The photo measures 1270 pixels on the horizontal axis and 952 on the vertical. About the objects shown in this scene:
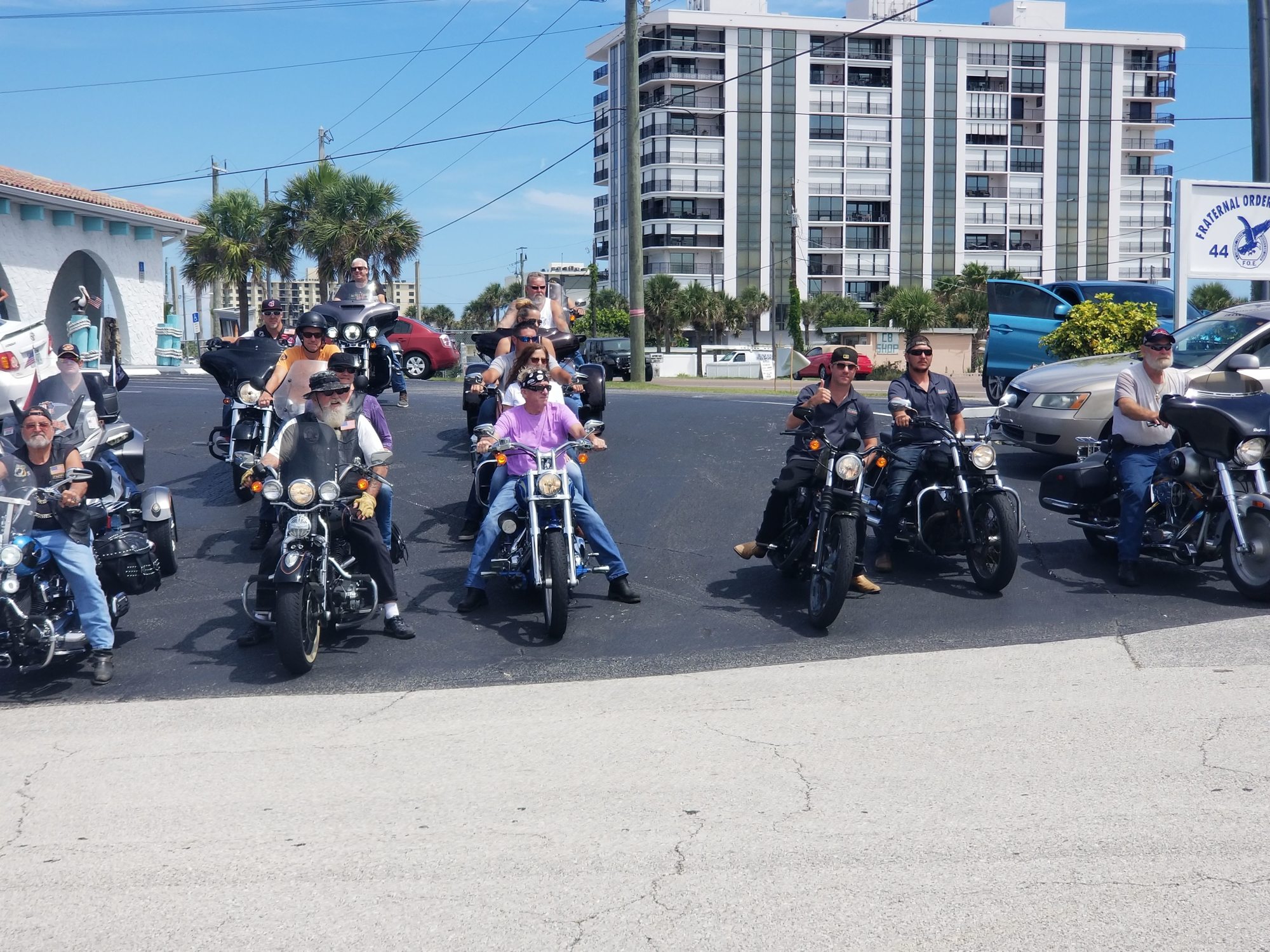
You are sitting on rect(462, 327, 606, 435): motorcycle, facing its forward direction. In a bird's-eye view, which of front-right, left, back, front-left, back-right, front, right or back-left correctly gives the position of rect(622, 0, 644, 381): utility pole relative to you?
back

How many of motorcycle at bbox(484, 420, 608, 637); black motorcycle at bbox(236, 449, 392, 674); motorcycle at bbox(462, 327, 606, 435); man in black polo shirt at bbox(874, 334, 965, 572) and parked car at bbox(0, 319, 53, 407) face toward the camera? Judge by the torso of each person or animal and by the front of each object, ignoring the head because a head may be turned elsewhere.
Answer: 4

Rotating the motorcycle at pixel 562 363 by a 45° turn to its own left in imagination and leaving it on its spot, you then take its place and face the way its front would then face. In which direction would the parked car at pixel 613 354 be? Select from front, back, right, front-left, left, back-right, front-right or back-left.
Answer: back-left

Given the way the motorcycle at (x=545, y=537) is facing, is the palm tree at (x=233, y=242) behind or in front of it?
behind

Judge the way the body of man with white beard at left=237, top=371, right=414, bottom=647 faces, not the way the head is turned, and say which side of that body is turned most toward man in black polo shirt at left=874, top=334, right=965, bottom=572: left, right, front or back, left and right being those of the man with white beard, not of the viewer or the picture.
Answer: left

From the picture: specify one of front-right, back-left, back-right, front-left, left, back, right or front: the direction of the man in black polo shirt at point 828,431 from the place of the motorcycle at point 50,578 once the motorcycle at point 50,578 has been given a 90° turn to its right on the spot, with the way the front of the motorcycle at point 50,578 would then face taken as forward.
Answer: back-right

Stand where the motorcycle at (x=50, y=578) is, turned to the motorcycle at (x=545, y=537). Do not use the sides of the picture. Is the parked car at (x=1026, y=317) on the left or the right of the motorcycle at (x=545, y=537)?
left

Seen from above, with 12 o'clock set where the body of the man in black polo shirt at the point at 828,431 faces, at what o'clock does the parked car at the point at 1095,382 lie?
The parked car is roughly at 7 o'clock from the man in black polo shirt.

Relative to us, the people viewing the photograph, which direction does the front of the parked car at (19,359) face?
facing away from the viewer and to the left of the viewer

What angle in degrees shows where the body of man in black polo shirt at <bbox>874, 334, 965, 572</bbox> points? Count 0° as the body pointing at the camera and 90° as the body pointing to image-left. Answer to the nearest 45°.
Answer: approximately 0°

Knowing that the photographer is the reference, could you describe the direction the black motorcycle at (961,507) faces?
facing the viewer and to the right of the viewer

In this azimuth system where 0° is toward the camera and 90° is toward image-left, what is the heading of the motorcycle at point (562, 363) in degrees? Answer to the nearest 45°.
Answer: approximately 0°

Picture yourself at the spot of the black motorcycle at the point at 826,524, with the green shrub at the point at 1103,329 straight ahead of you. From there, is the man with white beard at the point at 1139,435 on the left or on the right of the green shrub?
right

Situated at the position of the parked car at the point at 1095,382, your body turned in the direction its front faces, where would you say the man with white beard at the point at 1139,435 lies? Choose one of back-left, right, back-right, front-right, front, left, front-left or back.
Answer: front-left

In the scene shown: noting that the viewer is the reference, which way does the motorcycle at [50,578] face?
facing the viewer and to the left of the viewer
